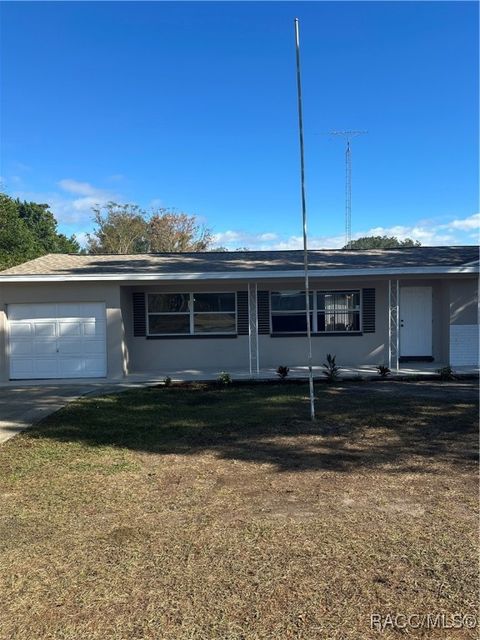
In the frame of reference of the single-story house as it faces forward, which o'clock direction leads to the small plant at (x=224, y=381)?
The small plant is roughly at 12 o'clock from the single-story house.

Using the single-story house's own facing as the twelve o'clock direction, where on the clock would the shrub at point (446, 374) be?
The shrub is roughly at 10 o'clock from the single-story house.

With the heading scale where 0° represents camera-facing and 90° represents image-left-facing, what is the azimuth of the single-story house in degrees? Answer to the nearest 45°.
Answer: approximately 0°
